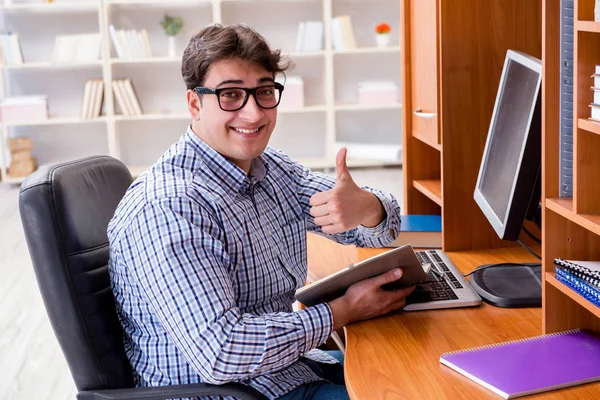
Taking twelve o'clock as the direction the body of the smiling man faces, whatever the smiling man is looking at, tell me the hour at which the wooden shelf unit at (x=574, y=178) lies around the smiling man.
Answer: The wooden shelf unit is roughly at 11 o'clock from the smiling man.

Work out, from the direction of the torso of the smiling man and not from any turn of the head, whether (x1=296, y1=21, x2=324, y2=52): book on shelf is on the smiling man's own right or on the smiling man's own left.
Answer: on the smiling man's own left

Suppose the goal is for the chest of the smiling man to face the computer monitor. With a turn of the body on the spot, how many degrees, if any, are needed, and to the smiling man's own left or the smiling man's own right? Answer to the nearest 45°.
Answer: approximately 45° to the smiling man's own left

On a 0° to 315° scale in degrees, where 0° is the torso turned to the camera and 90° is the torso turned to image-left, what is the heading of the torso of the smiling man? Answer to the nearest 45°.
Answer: approximately 315°

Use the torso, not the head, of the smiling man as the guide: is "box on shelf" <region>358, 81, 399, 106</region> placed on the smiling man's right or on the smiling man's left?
on the smiling man's left

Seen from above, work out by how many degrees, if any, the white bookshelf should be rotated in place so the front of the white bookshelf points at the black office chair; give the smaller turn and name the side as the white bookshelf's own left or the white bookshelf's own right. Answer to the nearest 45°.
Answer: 0° — it already faces it

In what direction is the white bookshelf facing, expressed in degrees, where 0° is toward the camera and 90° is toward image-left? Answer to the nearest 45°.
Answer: approximately 0°
